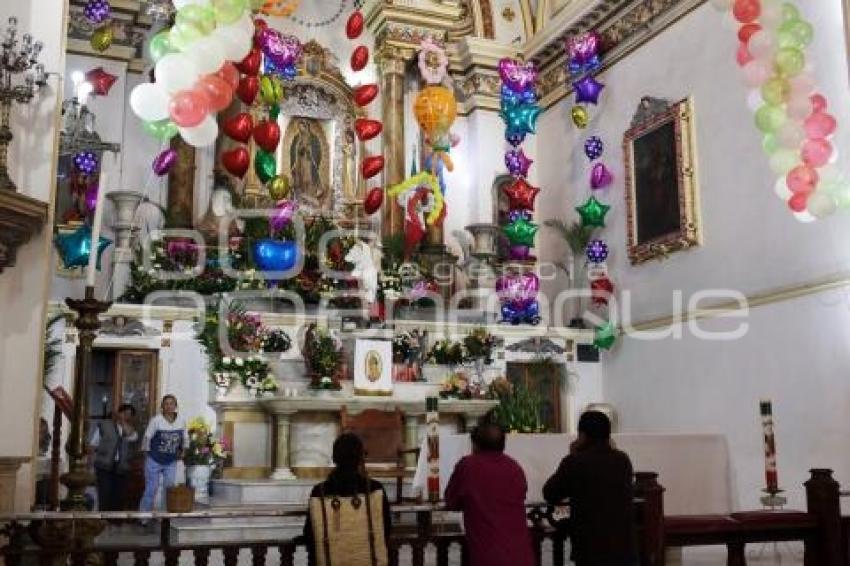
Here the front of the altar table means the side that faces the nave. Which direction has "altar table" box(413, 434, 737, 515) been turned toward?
toward the camera

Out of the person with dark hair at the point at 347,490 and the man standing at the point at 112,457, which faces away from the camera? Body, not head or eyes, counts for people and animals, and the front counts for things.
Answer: the person with dark hair

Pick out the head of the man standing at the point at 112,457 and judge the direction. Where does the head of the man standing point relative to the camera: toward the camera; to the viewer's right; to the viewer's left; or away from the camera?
toward the camera

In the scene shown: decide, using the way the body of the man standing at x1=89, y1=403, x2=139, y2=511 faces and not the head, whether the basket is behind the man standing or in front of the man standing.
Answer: in front

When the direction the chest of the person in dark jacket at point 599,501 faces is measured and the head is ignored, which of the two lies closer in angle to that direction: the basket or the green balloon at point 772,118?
the basket

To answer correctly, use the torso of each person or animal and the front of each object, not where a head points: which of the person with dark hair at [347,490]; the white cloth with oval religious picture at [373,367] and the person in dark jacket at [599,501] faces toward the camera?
the white cloth with oval religious picture

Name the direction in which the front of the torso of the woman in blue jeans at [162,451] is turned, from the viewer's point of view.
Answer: toward the camera

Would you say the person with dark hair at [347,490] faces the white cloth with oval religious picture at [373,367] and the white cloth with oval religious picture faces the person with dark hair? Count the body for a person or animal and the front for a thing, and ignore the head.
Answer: yes

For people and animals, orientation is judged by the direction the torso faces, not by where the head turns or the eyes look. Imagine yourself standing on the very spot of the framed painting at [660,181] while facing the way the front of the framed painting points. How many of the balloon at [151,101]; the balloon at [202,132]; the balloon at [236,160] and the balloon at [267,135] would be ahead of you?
4

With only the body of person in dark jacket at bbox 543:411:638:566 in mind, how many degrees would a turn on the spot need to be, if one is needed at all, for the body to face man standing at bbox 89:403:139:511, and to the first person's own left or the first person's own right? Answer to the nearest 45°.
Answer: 0° — they already face them

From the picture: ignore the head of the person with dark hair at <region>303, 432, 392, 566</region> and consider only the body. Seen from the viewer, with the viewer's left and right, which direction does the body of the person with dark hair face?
facing away from the viewer

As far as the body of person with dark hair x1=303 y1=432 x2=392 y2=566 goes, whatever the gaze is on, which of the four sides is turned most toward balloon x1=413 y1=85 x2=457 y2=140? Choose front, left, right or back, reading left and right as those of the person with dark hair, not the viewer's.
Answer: front

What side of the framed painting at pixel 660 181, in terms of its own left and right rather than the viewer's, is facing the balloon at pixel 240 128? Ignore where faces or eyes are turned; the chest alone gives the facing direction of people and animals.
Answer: front

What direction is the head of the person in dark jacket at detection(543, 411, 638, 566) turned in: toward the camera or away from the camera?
away from the camera

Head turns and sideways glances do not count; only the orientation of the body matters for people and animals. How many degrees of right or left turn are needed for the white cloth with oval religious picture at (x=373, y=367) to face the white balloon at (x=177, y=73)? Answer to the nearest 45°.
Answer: approximately 45° to its right

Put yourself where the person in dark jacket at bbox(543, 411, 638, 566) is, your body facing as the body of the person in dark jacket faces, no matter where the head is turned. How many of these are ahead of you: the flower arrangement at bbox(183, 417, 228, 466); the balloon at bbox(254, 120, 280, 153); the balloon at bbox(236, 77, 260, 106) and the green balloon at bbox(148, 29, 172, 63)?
4
